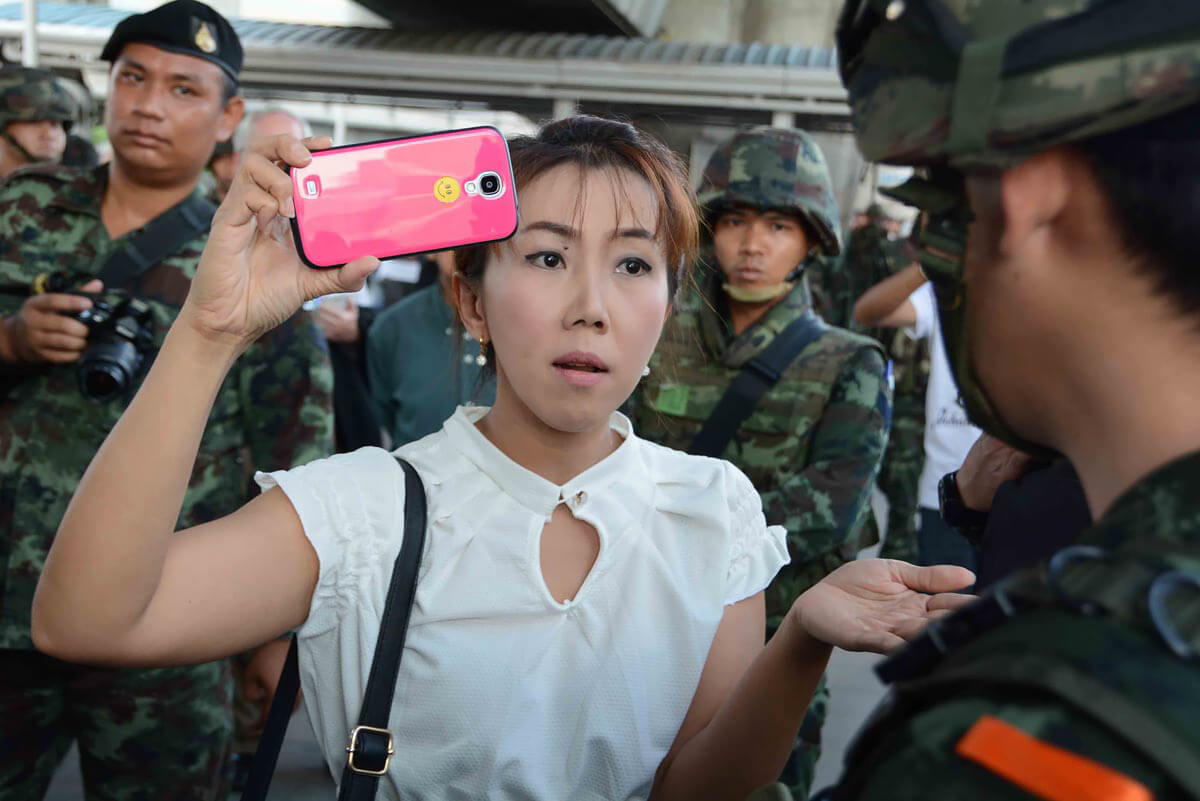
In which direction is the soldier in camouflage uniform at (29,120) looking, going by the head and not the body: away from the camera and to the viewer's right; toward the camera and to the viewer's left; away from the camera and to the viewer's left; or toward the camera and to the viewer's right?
toward the camera and to the viewer's right

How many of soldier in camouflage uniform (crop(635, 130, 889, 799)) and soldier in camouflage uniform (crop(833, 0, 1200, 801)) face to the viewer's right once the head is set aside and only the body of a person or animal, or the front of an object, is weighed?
0

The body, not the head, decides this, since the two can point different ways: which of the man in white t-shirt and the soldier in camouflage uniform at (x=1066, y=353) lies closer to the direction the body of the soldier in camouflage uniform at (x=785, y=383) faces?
the soldier in camouflage uniform

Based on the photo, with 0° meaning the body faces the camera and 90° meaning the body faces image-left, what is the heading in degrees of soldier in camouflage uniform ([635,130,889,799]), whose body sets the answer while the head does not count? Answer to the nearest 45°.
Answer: approximately 45°

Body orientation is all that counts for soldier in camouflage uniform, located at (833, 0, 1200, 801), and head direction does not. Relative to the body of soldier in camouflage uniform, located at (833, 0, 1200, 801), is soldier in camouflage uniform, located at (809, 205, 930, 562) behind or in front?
in front

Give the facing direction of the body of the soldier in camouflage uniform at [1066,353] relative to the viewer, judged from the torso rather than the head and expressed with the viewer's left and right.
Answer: facing away from the viewer and to the left of the viewer

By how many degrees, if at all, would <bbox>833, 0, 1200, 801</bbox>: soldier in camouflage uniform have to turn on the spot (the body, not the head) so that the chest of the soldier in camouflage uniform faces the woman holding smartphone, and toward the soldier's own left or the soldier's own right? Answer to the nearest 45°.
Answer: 0° — they already face them

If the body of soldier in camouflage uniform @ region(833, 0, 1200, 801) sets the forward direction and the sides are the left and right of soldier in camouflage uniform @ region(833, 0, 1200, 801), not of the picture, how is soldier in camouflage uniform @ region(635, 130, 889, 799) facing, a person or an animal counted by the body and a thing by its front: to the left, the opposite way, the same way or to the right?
to the left

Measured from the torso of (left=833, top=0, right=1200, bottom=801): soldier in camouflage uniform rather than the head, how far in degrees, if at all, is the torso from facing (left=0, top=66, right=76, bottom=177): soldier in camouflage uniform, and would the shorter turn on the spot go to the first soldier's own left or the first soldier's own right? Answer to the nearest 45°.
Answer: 0° — they already face them

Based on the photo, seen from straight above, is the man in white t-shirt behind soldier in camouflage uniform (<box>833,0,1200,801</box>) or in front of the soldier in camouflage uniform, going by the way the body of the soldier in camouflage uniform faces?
in front
